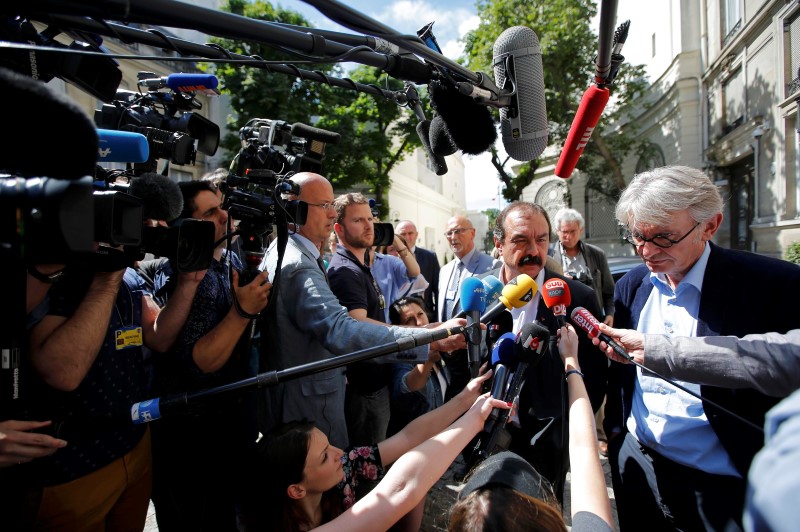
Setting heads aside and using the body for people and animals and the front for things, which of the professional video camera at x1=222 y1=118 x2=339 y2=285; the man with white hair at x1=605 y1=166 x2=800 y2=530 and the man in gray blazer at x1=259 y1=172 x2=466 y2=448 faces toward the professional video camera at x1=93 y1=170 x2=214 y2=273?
the man with white hair

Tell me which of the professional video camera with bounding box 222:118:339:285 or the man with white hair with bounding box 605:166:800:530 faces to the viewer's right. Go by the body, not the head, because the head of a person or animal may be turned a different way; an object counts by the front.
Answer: the professional video camera

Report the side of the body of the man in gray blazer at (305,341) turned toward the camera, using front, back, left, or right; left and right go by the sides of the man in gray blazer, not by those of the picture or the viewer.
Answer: right

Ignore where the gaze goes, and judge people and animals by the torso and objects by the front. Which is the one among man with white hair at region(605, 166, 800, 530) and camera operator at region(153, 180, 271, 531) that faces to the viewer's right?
the camera operator

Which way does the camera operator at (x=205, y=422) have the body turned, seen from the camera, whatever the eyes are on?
to the viewer's right

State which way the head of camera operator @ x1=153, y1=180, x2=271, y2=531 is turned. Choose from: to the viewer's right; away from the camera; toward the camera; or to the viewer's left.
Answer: to the viewer's right

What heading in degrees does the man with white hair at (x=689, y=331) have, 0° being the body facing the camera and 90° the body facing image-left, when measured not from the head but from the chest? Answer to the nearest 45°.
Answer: approximately 45°

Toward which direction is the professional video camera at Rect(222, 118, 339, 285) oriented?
to the viewer's right
